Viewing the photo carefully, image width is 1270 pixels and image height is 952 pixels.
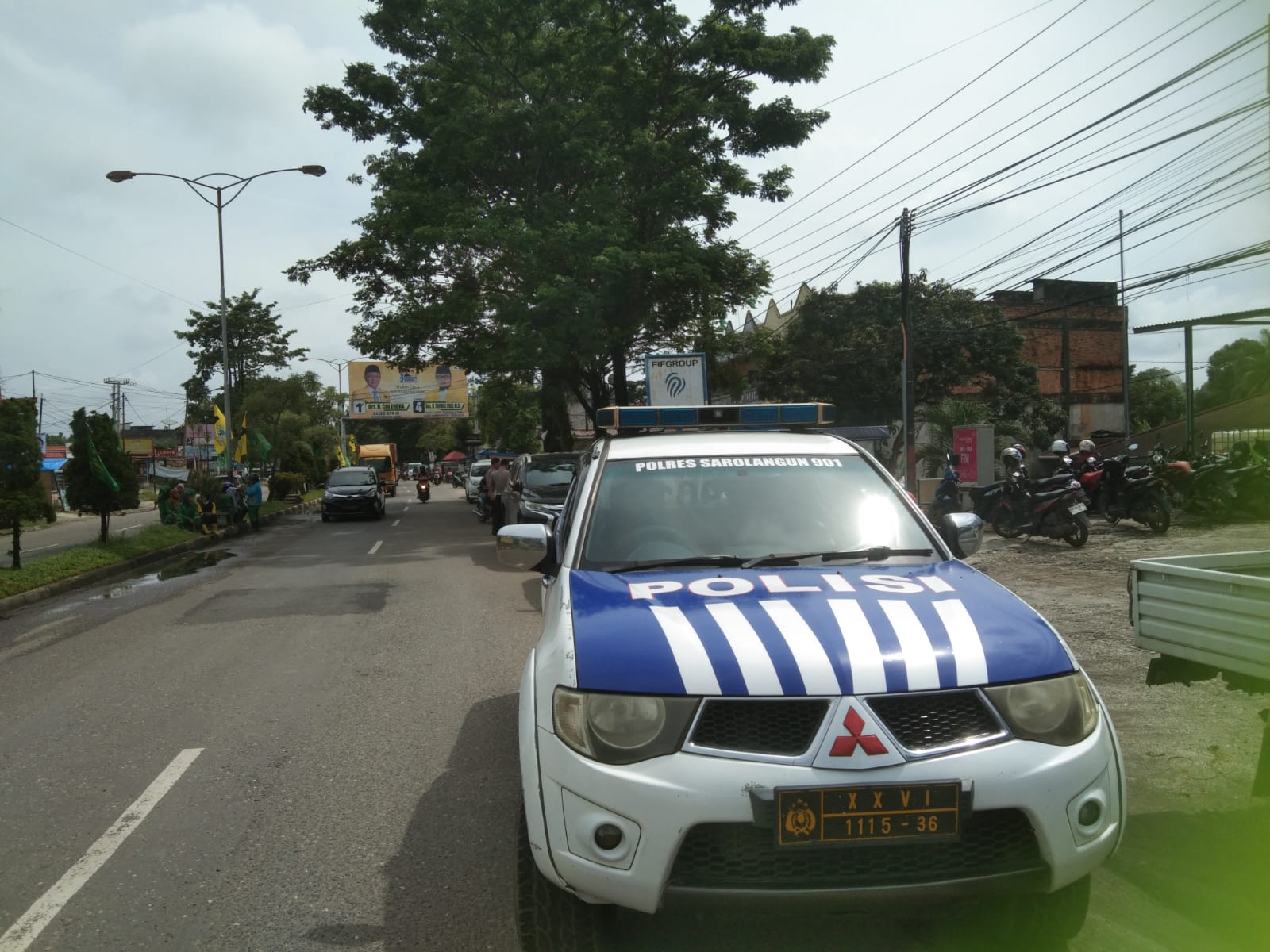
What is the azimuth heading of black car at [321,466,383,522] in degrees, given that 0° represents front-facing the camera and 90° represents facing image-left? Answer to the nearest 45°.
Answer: approximately 0°

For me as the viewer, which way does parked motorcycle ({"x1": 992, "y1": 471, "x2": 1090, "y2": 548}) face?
facing away from the viewer and to the left of the viewer

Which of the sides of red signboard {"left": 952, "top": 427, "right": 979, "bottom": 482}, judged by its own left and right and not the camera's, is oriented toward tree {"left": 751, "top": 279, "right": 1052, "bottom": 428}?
back

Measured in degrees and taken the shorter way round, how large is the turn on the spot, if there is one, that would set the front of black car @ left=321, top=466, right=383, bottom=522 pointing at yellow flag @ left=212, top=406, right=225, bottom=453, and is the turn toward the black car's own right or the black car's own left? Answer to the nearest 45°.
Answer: approximately 135° to the black car's own right

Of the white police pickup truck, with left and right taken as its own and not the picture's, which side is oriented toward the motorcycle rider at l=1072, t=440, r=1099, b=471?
back

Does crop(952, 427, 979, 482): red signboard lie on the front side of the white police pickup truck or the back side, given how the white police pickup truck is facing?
on the back side

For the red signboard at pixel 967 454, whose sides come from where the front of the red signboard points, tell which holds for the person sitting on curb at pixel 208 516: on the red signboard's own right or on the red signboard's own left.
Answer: on the red signboard's own right

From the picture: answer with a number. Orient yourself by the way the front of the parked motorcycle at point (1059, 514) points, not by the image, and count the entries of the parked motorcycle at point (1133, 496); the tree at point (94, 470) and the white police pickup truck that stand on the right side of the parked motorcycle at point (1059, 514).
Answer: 1

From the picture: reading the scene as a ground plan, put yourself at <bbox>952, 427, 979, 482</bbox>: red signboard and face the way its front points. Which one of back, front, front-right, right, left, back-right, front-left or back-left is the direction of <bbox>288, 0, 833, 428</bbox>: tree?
right
